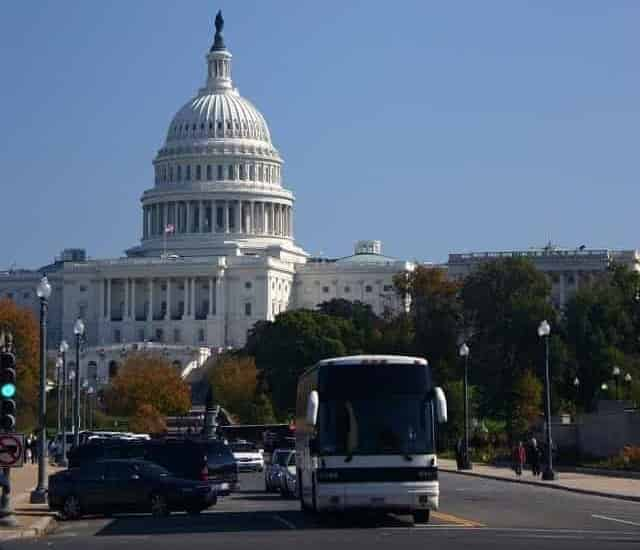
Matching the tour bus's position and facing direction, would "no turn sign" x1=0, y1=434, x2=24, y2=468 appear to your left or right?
on your right

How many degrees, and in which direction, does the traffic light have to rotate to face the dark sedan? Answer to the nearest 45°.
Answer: approximately 135° to its left

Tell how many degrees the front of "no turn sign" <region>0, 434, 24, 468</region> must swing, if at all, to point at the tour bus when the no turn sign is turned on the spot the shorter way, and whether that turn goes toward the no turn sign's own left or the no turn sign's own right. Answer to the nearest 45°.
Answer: approximately 45° to the no turn sign's own left
